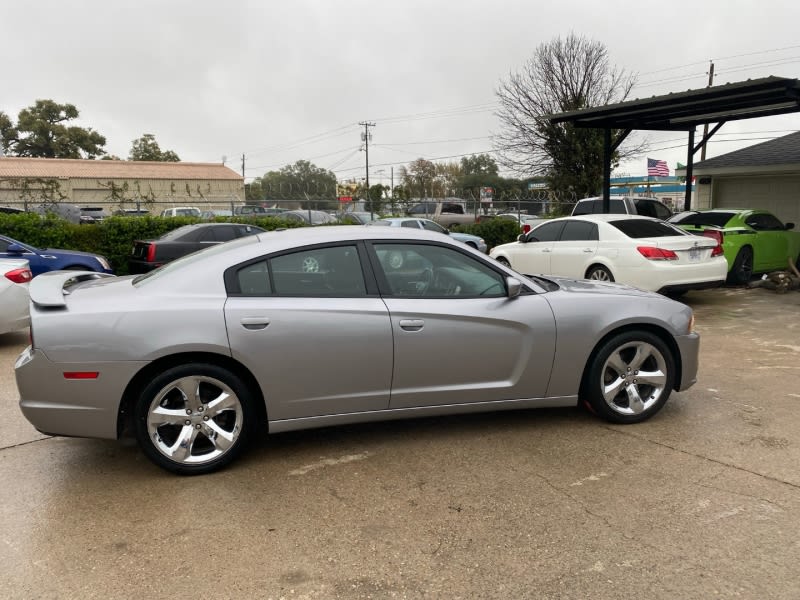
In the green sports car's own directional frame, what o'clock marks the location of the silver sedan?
The silver sedan is roughly at 5 o'clock from the green sports car.

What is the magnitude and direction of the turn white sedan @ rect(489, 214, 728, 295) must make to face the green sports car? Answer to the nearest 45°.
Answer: approximately 90° to its right

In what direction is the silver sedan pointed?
to the viewer's right

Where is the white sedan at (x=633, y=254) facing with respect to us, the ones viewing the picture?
facing away from the viewer and to the left of the viewer

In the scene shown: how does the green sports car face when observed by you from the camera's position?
facing away from the viewer and to the right of the viewer

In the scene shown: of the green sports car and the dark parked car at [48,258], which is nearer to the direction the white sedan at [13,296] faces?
the dark parked car

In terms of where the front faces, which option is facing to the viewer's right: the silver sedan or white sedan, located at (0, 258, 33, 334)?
the silver sedan

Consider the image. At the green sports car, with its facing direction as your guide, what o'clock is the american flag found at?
The american flag is roughly at 10 o'clock from the green sports car.

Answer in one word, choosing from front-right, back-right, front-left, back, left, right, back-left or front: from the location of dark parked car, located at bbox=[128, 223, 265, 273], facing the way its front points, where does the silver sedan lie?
back-right

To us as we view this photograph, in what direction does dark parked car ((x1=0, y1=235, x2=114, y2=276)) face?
facing to the right of the viewer

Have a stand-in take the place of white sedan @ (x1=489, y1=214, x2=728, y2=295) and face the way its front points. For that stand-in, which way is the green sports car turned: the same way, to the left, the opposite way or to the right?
to the right
